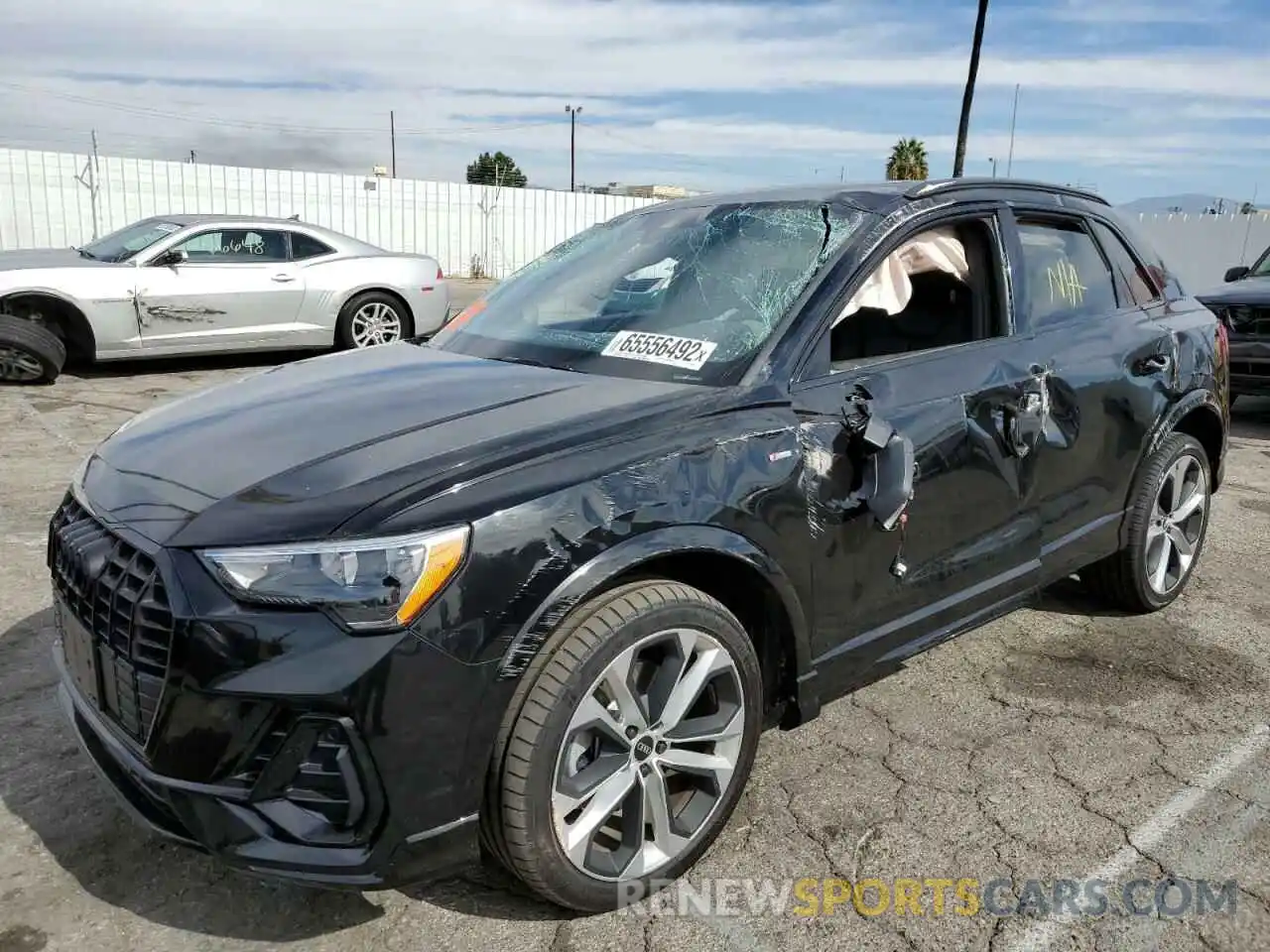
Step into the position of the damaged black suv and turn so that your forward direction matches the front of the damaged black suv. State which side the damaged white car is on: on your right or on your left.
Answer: on your right

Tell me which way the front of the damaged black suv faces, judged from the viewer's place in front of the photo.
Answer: facing the viewer and to the left of the viewer

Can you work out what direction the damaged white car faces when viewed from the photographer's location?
facing to the left of the viewer

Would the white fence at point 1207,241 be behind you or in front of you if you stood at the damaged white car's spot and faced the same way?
behind

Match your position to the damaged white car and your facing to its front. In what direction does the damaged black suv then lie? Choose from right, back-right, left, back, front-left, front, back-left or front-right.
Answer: left

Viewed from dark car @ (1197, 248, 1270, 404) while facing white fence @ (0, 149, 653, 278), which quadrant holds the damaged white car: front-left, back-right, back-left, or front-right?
front-left

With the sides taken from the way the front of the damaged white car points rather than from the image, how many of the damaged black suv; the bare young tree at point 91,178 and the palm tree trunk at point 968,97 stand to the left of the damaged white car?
1

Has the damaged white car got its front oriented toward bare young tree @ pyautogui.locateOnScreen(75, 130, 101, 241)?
no

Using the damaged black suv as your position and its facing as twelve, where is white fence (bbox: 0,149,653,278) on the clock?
The white fence is roughly at 4 o'clock from the damaged black suv.

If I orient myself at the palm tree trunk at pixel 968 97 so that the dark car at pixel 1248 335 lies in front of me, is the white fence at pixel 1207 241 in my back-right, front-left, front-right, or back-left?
front-left

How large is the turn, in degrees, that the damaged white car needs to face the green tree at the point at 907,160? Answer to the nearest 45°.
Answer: approximately 135° to its right

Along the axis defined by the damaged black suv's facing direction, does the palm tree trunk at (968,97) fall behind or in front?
behind

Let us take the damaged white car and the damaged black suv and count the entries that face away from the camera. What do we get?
0

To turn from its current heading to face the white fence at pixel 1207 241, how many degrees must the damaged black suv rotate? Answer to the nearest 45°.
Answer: approximately 180°

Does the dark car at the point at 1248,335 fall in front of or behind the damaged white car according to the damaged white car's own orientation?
behind
